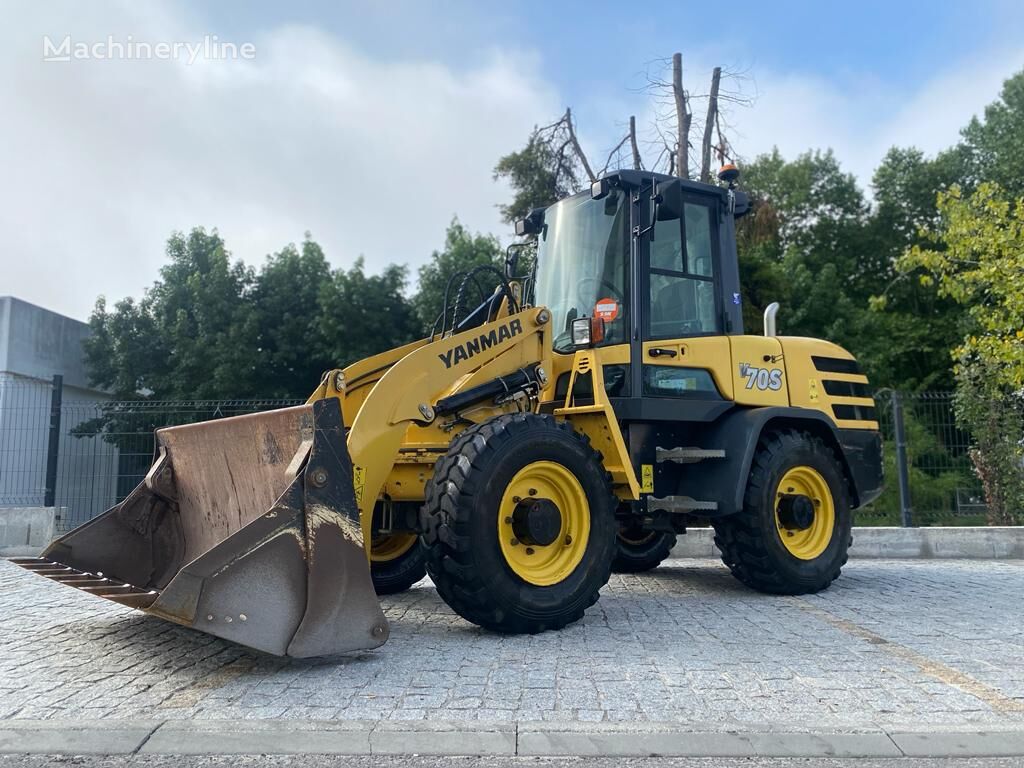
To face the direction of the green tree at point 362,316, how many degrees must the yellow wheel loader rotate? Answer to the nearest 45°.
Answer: approximately 135° to its right

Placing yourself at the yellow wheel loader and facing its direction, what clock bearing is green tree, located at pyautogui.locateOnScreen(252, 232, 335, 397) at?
The green tree is roughly at 4 o'clock from the yellow wheel loader.

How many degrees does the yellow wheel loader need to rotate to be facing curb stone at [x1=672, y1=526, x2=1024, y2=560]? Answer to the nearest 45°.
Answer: approximately 180°

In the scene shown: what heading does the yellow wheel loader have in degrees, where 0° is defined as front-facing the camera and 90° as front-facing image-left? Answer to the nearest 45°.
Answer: approximately 45°

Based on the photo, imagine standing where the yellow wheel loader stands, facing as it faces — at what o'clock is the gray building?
The gray building is roughly at 3 o'clock from the yellow wheel loader.

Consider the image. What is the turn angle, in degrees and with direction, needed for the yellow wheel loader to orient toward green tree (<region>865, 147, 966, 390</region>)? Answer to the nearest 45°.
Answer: approximately 180°

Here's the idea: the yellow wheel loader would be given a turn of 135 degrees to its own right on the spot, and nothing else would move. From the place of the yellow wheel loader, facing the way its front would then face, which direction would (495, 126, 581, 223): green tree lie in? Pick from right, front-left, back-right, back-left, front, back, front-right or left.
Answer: front

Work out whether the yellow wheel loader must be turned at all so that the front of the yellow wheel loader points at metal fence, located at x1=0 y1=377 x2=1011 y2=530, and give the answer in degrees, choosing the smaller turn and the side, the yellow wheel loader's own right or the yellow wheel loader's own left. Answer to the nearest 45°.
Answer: approximately 90° to the yellow wheel loader's own right

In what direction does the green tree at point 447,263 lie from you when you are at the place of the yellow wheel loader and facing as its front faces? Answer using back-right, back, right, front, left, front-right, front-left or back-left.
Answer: back-right

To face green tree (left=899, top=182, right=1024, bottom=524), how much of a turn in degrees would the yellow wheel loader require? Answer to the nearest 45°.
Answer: approximately 180°

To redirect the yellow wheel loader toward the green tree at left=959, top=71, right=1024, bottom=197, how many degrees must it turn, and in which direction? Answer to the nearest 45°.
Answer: approximately 180°
